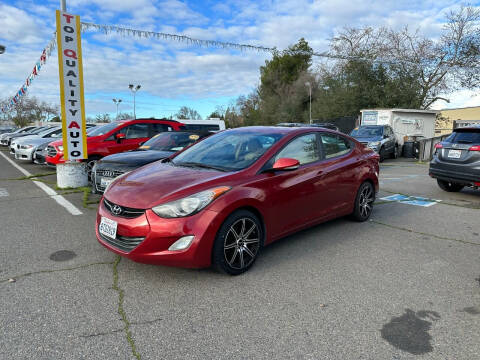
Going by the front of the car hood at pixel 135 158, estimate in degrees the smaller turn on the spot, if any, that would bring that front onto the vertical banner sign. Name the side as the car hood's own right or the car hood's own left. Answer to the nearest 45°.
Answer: approximately 90° to the car hood's own right

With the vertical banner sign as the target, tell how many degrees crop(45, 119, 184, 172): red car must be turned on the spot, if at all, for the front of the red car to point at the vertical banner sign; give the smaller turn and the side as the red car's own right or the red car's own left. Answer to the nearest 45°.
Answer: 0° — it already faces it

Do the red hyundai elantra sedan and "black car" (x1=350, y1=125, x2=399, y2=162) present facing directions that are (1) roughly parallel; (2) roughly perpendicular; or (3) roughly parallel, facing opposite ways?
roughly parallel

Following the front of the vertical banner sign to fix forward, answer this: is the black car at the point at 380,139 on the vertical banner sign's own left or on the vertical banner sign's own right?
on the vertical banner sign's own left

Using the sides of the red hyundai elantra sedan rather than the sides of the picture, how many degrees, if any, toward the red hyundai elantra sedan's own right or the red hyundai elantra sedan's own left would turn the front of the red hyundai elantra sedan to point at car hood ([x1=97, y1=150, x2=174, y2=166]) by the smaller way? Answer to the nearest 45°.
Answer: approximately 90° to the red hyundai elantra sedan's own right

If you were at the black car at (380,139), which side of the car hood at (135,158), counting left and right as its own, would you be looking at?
back

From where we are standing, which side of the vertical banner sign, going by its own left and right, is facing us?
front

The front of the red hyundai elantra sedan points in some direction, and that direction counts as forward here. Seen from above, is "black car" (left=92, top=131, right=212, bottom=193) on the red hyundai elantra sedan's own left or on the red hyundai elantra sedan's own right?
on the red hyundai elantra sedan's own right

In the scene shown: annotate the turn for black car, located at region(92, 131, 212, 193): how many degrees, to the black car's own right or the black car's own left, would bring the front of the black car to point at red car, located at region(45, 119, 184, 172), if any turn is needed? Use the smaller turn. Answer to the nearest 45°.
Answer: approximately 135° to the black car's own right

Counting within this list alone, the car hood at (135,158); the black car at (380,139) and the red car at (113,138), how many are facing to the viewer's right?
0

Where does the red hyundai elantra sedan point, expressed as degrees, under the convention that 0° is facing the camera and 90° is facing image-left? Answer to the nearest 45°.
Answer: approximately 45°

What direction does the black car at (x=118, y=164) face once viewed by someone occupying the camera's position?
facing the viewer and to the left of the viewer

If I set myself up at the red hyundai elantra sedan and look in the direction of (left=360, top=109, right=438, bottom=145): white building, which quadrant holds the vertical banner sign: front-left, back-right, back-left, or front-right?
front-left

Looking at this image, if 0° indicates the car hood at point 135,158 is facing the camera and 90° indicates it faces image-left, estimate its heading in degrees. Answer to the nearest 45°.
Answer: approximately 45°
